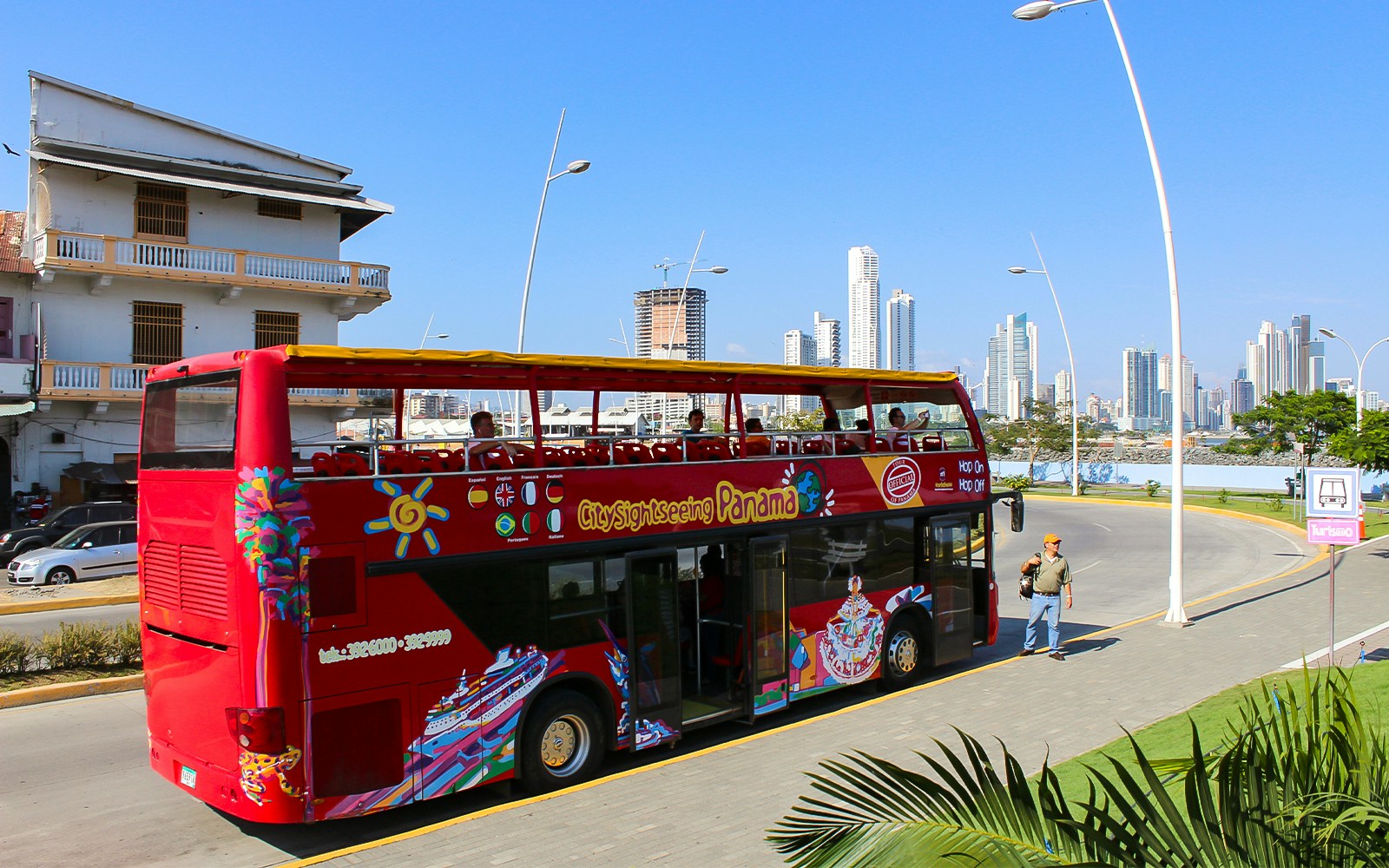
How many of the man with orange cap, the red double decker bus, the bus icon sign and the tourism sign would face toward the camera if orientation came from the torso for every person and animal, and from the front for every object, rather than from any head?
3

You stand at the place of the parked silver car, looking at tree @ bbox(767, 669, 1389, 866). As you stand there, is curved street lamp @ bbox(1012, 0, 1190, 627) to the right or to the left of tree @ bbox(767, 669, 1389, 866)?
left

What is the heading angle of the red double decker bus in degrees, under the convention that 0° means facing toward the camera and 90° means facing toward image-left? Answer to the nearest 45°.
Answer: approximately 225°

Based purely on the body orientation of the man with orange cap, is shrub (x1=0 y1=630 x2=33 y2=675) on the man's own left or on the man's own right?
on the man's own right

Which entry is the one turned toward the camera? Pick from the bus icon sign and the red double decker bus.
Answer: the bus icon sign

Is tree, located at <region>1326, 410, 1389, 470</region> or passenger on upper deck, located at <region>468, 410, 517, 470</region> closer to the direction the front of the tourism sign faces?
the passenger on upper deck

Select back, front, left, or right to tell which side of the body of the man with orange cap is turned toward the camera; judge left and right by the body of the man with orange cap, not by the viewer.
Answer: front

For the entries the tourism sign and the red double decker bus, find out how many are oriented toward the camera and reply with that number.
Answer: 1

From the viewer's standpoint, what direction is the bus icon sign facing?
toward the camera

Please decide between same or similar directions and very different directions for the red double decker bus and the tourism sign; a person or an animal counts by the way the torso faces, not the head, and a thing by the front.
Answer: very different directions

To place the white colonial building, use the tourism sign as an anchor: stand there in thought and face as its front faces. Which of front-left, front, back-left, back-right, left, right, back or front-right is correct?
right

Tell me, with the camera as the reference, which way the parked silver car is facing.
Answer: facing the viewer and to the left of the viewer

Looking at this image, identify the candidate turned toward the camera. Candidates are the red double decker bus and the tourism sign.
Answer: the tourism sign
